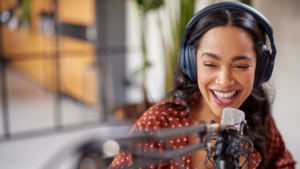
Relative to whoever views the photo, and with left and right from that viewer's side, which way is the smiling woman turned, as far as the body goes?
facing the viewer
